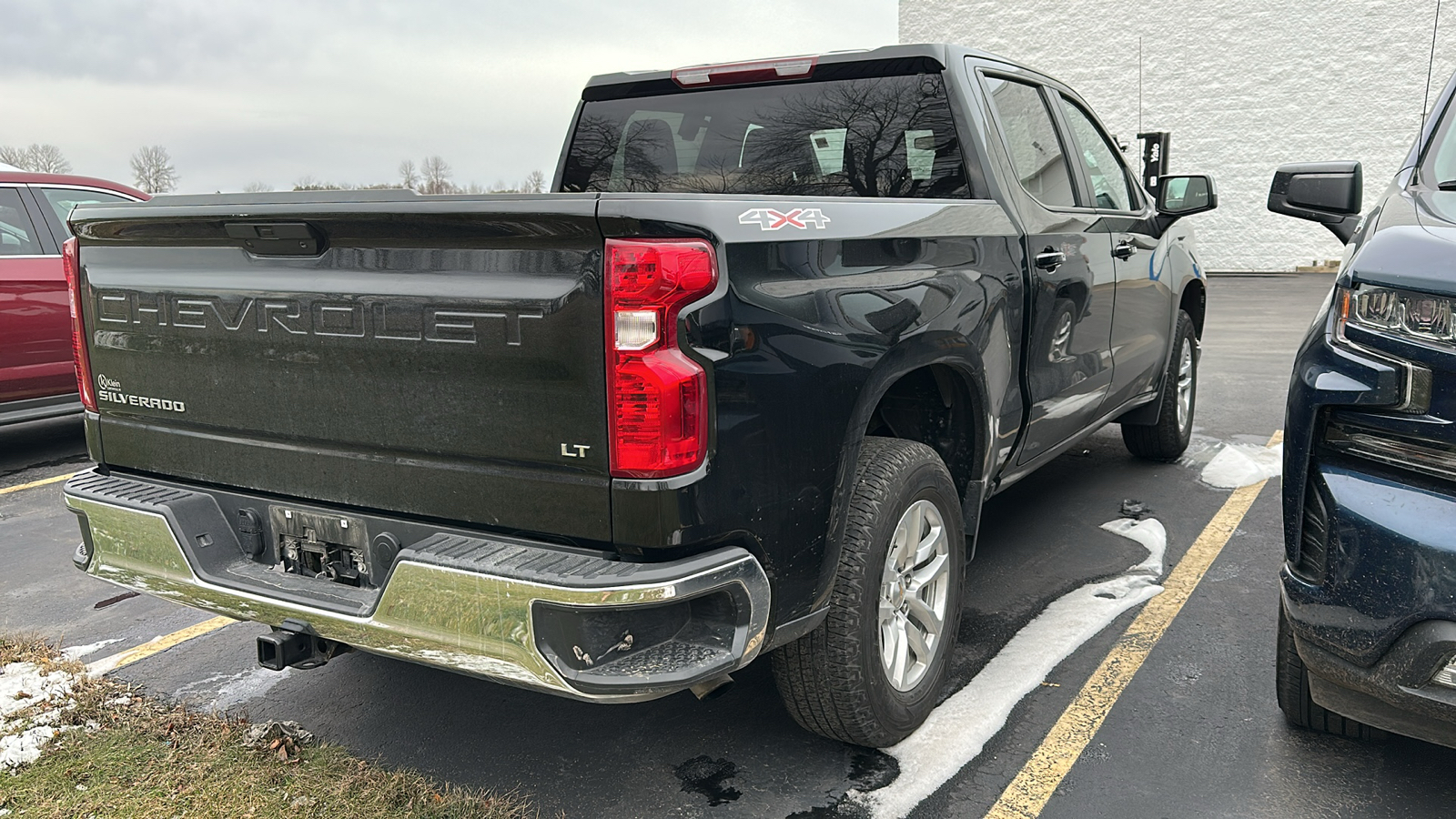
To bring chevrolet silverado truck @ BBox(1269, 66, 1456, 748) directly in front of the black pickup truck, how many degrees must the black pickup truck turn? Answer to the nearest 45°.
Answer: approximately 45° to its right

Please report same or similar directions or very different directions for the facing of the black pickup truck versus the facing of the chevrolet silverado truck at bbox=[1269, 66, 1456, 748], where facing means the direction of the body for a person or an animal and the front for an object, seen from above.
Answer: very different directions

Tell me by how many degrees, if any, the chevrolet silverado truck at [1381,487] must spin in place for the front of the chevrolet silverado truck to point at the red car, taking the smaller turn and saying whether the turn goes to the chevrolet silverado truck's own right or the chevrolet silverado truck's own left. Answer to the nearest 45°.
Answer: approximately 90° to the chevrolet silverado truck's own right

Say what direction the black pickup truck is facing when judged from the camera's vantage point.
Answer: facing away from the viewer and to the right of the viewer

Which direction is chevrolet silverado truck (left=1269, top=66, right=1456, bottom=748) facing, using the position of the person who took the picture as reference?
facing the viewer

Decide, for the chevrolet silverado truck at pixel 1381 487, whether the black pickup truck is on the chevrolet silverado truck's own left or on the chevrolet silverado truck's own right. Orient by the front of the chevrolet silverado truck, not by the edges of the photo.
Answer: on the chevrolet silverado truck's own right

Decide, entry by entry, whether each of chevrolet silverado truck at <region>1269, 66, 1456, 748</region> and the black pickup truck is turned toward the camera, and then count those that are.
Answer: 1
